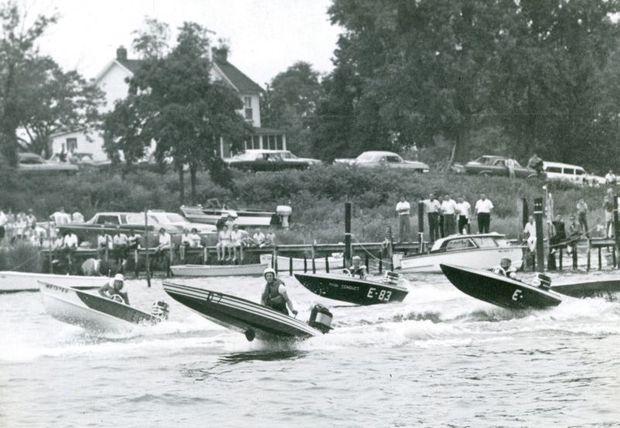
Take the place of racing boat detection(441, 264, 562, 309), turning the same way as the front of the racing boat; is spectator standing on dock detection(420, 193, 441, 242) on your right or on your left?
on your right

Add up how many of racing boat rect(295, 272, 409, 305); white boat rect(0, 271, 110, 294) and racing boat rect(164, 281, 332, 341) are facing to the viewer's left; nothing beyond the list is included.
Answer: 3

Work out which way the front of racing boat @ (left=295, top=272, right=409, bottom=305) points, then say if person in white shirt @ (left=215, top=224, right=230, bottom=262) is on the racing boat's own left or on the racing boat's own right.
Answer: on the racing boat's own right

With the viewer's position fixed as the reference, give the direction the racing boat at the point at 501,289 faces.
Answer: facing to the left of the viewer

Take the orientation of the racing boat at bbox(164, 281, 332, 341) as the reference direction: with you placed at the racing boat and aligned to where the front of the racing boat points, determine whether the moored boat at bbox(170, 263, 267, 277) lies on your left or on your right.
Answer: on your right

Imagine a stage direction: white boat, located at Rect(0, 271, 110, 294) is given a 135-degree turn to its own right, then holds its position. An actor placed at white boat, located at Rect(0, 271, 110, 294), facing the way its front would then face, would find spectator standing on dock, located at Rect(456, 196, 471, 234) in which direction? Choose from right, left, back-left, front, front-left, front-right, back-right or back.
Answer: front-right

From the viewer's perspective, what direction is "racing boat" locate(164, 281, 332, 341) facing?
to the viewer's left

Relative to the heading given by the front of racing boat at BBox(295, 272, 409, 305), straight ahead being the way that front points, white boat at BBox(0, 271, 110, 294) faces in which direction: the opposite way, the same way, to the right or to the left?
the same way

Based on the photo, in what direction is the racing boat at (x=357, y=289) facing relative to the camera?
to the viewer's left

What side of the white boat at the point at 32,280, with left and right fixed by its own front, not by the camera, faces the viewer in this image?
left

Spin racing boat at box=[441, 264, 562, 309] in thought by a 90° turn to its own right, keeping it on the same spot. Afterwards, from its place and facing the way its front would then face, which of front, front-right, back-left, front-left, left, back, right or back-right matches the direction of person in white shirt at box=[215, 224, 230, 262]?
front-left

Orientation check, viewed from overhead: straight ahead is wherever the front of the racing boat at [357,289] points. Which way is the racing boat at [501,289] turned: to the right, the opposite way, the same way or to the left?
the same way

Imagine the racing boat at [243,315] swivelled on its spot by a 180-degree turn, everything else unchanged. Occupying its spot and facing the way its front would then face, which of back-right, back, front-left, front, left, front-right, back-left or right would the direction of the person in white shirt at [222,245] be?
left

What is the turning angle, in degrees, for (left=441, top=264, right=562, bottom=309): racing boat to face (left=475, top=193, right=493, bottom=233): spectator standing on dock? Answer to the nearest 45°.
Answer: approximately 90° to its right
